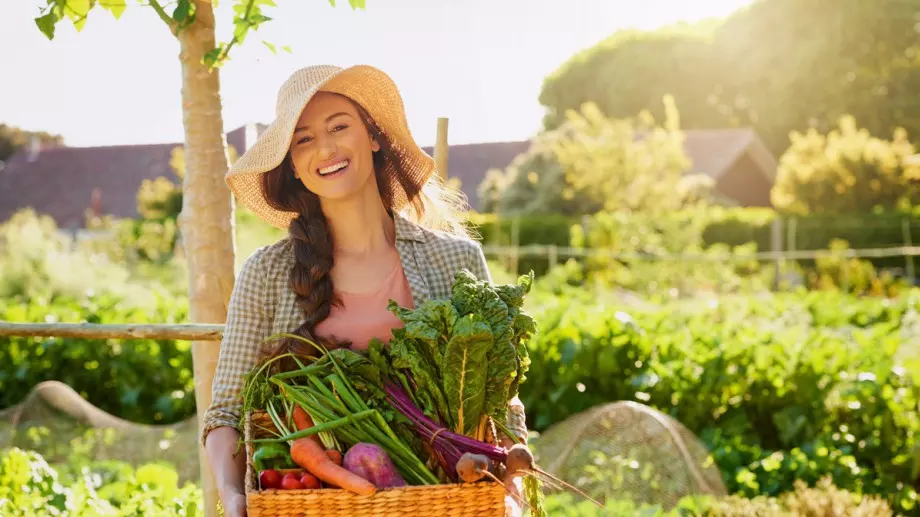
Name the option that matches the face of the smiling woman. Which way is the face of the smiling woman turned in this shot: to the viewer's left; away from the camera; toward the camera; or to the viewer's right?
toward the camera

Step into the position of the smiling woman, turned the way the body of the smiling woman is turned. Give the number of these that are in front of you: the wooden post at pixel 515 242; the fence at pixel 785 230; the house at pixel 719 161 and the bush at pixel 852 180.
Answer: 0

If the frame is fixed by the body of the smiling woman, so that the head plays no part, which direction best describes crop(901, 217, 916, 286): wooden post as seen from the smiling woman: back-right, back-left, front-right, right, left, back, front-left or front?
back-left

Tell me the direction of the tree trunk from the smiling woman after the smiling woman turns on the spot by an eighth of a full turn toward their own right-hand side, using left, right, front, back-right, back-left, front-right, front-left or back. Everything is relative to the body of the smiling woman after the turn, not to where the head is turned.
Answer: right

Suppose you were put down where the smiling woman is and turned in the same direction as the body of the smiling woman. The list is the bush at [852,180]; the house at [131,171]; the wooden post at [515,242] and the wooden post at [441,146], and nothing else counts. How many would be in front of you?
0

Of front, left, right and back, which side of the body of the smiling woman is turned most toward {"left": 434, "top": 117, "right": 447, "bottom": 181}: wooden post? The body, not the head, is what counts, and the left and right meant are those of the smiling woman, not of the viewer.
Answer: back

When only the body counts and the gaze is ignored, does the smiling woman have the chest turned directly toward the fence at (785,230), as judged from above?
no

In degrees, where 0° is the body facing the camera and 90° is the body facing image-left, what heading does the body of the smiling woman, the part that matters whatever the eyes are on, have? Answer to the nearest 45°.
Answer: approximately 0°
